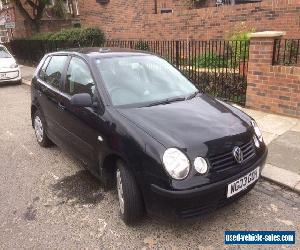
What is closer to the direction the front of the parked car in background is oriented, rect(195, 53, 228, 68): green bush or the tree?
the green bush

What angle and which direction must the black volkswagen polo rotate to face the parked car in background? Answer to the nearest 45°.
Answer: approximately 180°

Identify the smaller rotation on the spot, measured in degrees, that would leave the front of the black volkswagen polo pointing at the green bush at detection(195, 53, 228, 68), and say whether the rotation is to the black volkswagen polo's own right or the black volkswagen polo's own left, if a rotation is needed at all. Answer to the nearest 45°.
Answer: approximately 135° to the black volkswagen polo's own left

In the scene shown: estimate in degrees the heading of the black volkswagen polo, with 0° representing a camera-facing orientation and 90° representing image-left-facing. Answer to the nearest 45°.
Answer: approximately 315°

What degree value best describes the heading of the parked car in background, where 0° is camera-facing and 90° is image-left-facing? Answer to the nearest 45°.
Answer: approximately 315°

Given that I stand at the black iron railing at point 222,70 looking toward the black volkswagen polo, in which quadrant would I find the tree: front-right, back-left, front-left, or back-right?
back-right

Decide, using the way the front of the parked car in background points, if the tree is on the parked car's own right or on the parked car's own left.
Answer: on the parked car's own left
